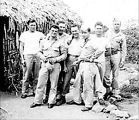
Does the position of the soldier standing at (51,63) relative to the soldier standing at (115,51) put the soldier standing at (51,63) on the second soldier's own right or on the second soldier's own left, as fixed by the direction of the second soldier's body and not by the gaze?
on the second soldier's own right

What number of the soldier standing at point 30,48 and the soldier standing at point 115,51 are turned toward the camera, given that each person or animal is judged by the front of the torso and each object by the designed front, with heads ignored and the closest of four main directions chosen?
2

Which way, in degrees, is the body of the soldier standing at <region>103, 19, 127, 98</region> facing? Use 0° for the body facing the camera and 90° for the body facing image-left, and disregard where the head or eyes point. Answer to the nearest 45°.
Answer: approximately 0°

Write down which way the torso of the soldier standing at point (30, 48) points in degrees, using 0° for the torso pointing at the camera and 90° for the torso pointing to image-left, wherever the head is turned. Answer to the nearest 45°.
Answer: approximately 0°

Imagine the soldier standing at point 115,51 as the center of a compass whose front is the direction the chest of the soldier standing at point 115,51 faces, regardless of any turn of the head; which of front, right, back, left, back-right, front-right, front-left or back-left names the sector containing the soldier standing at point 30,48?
right

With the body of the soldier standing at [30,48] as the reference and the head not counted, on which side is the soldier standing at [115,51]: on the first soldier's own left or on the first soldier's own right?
on the first soldier's own left
